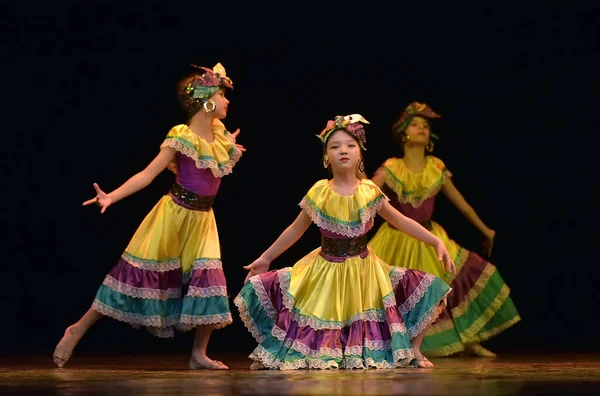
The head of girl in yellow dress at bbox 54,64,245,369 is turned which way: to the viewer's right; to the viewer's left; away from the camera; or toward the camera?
to the viewer's right

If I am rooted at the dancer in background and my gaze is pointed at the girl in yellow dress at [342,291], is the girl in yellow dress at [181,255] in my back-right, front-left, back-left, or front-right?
front-right

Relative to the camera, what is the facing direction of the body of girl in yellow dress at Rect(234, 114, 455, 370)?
toward the camera

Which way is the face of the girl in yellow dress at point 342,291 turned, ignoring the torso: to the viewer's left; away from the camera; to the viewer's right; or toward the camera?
toward the camera

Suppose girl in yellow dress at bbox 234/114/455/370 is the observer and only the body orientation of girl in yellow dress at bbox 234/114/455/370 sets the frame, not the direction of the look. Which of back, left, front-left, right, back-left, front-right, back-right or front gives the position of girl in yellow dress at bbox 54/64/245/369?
right

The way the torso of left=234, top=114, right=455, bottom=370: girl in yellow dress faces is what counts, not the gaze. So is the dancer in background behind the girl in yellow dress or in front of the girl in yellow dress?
behind
